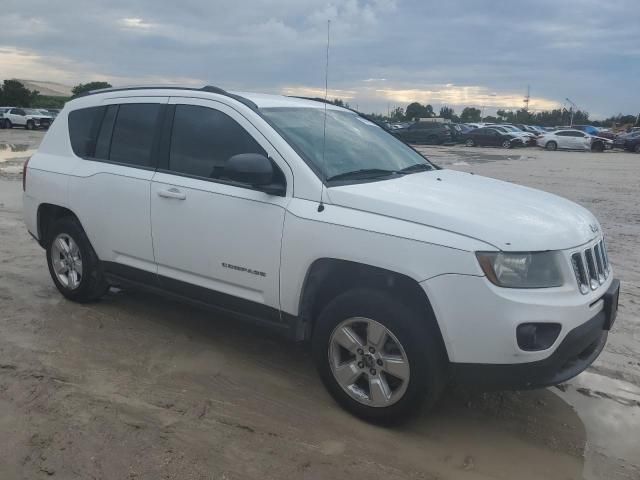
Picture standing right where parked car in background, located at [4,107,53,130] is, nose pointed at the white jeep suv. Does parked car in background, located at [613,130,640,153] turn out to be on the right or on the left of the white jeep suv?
left

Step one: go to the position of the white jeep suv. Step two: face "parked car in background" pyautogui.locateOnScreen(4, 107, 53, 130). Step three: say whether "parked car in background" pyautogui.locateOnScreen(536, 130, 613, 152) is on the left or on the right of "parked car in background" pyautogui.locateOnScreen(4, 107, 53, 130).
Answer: right

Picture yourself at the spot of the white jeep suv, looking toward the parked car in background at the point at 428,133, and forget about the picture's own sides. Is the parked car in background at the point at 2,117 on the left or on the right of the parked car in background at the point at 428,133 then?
left

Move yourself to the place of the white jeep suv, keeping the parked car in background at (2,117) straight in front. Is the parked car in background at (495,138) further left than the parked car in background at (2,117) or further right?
right

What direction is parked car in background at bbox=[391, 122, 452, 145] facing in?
to the viewer's left

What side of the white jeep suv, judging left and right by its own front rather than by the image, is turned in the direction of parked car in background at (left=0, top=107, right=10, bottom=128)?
back
